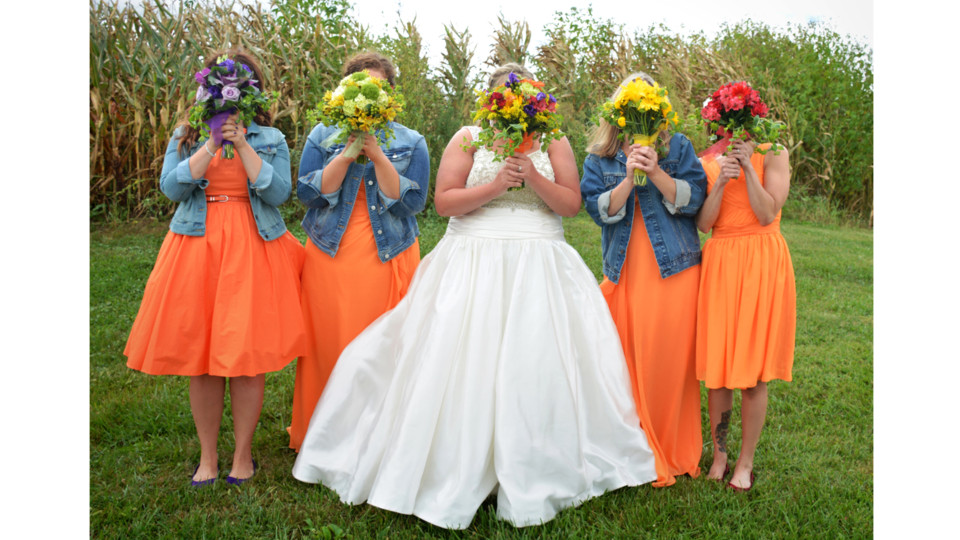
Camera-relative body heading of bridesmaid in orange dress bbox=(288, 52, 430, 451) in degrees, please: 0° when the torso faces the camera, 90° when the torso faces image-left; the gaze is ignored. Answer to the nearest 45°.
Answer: approximately 0°

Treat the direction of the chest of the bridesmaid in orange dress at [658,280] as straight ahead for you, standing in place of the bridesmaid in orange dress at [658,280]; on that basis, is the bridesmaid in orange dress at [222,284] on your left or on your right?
on your right

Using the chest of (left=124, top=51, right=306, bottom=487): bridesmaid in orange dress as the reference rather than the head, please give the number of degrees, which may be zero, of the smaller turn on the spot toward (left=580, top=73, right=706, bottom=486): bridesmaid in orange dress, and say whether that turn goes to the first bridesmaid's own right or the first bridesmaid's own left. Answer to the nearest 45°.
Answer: approximately 90° to the first bridesmaid's own left

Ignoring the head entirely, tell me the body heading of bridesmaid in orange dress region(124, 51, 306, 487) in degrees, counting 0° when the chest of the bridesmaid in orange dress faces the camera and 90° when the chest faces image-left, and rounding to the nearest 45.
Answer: approximately 0°

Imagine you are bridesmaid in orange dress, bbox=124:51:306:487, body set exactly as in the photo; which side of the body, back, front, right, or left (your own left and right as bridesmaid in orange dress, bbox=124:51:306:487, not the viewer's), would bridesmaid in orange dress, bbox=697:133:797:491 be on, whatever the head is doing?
left

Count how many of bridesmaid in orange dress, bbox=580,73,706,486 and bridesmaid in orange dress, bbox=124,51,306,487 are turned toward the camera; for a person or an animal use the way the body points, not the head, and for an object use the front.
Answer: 2
